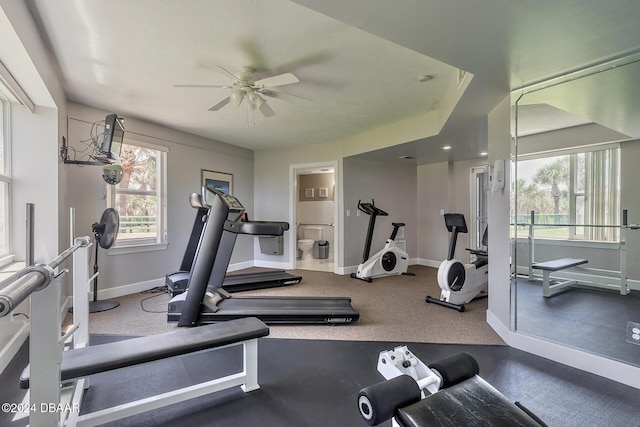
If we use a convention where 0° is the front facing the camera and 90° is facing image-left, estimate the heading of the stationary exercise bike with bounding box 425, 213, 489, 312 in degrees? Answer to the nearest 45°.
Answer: approximately 45°

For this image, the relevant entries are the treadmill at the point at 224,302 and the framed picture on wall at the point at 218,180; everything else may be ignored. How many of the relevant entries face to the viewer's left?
1

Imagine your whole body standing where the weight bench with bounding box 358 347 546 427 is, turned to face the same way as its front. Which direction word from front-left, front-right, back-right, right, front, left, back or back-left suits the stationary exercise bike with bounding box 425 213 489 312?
front-right

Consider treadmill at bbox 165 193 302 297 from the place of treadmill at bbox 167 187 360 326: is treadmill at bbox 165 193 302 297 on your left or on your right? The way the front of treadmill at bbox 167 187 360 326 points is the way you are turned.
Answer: on your right

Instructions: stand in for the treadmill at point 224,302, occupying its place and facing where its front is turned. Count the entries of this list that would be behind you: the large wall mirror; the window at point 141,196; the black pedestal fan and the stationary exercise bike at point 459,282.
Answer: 2

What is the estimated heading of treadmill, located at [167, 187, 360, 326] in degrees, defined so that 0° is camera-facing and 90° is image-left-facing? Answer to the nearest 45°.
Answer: approximately 90°

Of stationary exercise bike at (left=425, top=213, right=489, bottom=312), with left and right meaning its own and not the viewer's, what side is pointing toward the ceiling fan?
front

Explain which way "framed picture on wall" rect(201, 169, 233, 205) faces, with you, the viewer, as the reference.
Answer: facing the viewer and to the right of the viewer

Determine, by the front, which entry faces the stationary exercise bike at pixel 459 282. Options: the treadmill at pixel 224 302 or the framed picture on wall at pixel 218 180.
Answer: the framed picture on wall

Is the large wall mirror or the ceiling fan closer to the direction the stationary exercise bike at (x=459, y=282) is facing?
the ceiling fan

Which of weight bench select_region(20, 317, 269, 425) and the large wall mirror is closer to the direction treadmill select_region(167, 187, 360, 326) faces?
the weight bench

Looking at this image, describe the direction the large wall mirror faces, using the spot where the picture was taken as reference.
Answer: facing the viewer and to the left of the viewer

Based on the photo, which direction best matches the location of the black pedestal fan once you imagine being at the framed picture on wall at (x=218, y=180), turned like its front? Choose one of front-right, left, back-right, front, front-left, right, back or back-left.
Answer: right

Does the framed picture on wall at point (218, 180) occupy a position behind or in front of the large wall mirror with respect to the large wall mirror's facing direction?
in front
